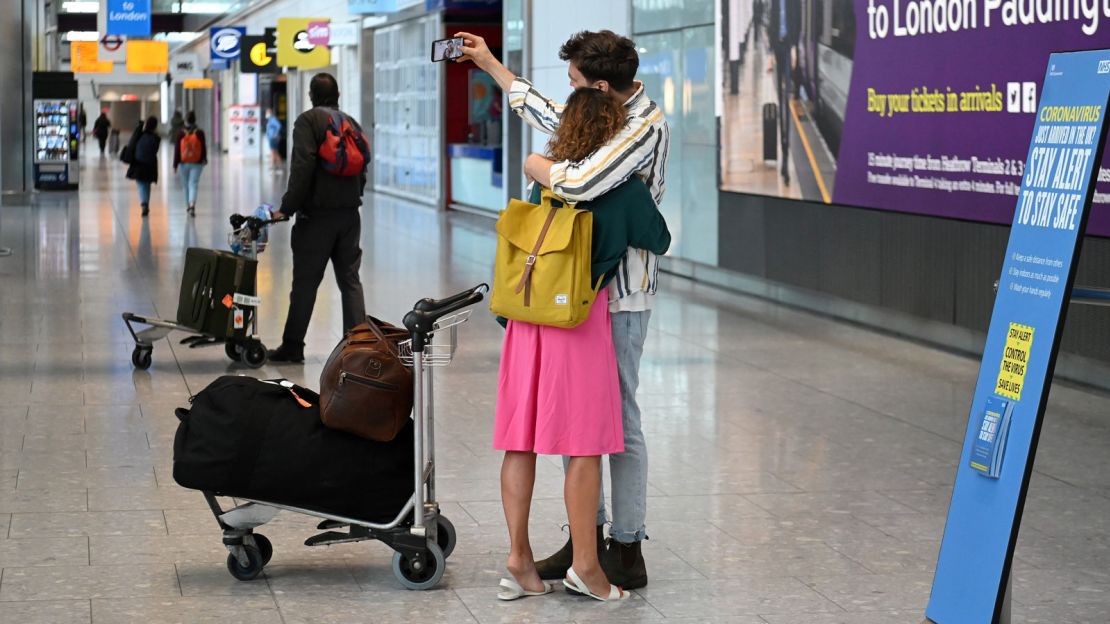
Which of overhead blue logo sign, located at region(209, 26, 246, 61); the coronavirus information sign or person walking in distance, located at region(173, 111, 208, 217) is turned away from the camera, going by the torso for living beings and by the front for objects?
the person walking in distance

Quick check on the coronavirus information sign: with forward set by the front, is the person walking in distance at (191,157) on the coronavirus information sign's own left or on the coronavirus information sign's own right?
on the coronavirus information sign's own right

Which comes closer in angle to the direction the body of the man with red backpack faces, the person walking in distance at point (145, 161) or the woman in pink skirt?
the person walking in distance

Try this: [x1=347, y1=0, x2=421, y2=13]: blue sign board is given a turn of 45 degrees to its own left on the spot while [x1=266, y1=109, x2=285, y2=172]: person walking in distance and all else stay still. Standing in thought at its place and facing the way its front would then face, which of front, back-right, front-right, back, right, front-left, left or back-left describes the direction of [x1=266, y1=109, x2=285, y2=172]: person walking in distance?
back-left

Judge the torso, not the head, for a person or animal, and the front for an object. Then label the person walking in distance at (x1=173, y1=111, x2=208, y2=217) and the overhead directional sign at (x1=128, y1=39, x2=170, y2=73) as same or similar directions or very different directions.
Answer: very different directions

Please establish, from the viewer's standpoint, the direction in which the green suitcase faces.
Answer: facing the viewer and to the left of the viewer

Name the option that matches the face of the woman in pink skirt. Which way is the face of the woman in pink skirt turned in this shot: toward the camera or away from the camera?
away from the camera

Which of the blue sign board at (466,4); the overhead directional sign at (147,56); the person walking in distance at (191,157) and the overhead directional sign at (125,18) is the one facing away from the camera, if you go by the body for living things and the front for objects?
the person walking in distance

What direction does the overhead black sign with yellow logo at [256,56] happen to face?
toward the camera

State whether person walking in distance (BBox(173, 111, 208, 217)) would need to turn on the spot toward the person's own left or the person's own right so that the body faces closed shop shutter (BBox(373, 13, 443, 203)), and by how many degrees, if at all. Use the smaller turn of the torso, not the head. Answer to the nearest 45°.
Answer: approximately 45° to the person's own right

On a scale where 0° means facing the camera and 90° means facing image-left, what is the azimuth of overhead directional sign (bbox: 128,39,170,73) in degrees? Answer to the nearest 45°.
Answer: approximately 0°

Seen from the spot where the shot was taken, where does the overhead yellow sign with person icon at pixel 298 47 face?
facing the viewer

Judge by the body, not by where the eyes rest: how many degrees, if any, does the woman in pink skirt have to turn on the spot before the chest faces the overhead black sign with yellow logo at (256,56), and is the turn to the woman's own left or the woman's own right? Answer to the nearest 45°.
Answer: approximately 45° to the woman's own left

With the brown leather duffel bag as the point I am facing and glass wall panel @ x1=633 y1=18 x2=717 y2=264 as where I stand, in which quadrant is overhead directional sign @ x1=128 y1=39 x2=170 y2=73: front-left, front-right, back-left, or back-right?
back-right

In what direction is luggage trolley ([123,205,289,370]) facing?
to the viewer's left

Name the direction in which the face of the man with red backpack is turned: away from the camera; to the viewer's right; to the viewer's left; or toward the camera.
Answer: away from the camera

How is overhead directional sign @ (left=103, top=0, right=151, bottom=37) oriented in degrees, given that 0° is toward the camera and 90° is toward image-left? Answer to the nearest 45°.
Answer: approximately 0°

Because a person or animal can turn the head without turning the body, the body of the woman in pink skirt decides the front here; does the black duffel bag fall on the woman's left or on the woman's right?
on the woman's left
